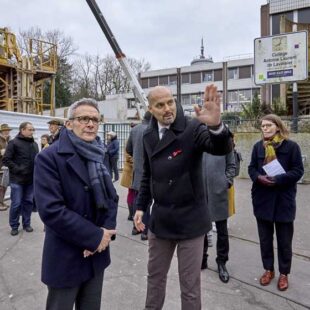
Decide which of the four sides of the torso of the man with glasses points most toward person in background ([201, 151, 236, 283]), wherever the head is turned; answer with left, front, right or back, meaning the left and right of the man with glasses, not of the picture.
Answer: left

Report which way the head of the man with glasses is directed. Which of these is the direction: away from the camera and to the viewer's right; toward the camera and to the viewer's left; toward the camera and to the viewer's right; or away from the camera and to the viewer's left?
toward the camera and to the viewer's right

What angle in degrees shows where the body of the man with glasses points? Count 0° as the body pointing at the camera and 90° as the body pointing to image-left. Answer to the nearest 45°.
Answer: approximately 315°

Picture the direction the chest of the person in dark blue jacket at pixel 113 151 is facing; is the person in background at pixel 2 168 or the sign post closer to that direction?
the person in background

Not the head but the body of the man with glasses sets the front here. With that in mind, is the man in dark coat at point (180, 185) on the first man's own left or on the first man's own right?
on the first man's own left
